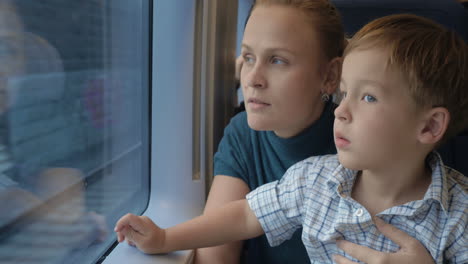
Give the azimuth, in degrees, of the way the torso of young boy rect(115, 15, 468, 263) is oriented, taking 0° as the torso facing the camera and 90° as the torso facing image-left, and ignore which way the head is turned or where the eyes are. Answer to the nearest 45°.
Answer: approximately 45°

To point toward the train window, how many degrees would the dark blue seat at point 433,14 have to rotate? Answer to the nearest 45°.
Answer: approximately 45° to its right

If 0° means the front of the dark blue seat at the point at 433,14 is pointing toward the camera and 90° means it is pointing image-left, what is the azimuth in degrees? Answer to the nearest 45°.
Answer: approximately 0°
